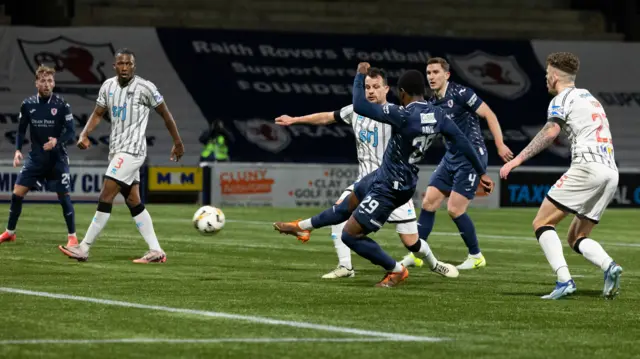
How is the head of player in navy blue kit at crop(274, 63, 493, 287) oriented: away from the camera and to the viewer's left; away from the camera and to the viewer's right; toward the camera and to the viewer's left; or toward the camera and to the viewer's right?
away from the camera and to the viewer's left

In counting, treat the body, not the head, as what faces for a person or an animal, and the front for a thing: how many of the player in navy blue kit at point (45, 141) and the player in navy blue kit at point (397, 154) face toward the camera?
1

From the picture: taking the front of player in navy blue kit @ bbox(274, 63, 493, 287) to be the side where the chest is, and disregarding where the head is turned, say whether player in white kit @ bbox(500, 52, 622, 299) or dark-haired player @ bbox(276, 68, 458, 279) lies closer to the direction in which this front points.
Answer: the dark-haired player

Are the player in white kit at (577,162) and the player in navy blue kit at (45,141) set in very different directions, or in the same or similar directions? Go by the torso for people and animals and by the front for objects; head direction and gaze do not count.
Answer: very different directions

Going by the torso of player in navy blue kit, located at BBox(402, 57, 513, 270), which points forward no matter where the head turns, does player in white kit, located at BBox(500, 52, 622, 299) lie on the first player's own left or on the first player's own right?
on the first player's own left

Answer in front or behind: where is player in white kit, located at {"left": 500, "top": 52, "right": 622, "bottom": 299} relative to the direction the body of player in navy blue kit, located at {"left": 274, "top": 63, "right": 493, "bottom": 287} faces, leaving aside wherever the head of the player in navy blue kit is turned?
behind

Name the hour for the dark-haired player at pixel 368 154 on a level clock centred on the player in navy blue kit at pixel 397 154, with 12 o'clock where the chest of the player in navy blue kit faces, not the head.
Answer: The dark-haired player is roughly at 1 o'clock from the player in navy blue kit.

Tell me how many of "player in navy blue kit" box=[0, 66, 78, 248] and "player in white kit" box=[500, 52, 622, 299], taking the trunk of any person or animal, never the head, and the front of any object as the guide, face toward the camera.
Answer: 1
